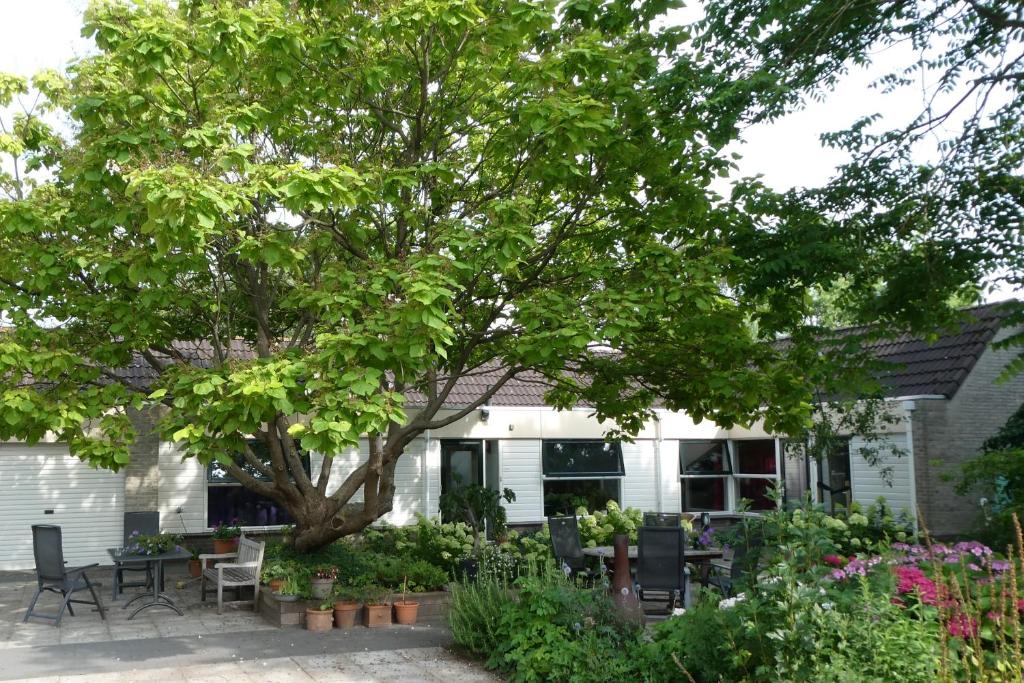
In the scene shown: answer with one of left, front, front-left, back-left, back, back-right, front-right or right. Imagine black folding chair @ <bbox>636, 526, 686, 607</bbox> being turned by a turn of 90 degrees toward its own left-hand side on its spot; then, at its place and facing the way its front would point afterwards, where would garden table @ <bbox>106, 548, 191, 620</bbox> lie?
front

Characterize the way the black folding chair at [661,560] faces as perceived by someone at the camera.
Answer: facing away from the viewer

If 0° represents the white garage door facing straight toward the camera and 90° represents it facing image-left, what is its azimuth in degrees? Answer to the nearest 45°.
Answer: approximately 0°

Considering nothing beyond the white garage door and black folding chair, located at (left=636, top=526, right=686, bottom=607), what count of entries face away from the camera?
1

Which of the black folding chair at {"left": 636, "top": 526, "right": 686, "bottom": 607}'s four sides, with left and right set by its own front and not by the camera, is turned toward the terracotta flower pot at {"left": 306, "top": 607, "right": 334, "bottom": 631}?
left

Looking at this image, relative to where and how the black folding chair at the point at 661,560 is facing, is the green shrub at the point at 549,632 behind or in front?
behind

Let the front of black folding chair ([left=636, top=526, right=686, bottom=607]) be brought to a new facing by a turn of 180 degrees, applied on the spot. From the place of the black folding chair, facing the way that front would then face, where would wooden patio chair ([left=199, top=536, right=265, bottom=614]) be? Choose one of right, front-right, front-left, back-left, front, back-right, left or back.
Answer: right

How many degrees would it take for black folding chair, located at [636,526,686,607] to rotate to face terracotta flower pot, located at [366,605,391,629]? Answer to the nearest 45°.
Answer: approximately 90° to its left

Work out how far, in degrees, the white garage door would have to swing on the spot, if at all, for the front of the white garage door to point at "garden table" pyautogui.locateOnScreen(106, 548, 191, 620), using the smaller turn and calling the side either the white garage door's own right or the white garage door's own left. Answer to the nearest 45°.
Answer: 0° — it already faces it

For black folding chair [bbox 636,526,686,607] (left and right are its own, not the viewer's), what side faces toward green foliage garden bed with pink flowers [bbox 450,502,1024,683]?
back
